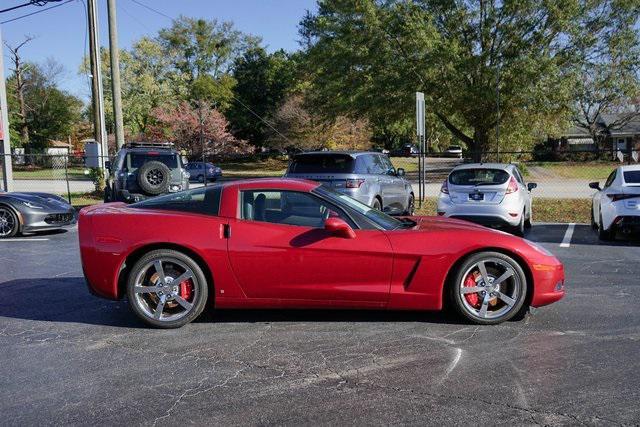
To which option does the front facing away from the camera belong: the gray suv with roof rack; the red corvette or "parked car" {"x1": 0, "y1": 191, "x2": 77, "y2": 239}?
the gray suv with roof rack

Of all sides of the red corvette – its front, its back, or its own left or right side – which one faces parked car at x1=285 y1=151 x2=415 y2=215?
left

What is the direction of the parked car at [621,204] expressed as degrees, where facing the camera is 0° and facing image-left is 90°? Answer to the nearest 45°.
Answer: approximately 180°

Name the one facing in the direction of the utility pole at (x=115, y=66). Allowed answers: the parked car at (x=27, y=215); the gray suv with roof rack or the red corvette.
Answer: the gray suv with roof rack

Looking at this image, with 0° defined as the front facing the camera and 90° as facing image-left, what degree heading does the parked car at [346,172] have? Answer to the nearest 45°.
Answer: approximately 225°

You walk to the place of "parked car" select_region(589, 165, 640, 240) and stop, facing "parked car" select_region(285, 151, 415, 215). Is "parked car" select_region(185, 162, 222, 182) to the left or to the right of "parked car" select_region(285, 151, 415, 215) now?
right

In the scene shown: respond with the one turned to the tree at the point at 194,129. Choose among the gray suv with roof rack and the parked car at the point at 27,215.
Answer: the gray suv with roof rack

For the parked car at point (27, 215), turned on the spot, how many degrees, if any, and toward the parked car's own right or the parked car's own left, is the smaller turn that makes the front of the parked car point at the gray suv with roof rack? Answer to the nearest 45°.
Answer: approximately 90° to the parked car's own left

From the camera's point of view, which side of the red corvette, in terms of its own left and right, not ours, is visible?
right

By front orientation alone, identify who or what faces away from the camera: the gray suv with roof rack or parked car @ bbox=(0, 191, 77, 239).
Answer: the gray suv with roof rack

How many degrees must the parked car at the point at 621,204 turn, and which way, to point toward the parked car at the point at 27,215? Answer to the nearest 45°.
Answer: approximately 90° to its left

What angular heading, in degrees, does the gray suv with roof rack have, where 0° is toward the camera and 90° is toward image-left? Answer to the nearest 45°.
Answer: approximately 180°

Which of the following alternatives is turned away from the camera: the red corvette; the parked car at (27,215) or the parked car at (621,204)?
the parked car at (621,204)

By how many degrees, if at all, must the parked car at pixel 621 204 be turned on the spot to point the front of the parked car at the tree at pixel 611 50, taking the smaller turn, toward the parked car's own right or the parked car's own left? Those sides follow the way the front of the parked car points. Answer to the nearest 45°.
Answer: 0° — it already faces it

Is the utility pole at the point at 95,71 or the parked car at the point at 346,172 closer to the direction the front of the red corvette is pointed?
the parked car
